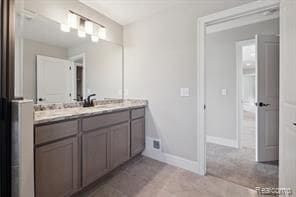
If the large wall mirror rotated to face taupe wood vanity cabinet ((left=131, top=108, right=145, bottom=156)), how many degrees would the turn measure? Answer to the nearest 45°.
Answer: approximately 45° to its left

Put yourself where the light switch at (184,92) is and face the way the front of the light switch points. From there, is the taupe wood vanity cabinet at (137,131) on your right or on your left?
on your right

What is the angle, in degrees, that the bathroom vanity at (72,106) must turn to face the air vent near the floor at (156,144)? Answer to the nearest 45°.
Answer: approximately 45° to its left

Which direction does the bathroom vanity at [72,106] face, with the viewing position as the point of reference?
facing the viewer and to the right of the viewer

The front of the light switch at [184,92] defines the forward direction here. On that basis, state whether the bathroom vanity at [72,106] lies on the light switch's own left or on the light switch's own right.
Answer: on the light switch's own right

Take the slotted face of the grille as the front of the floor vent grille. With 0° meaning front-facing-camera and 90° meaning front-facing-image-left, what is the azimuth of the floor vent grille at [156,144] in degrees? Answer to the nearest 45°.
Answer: approximately 45°

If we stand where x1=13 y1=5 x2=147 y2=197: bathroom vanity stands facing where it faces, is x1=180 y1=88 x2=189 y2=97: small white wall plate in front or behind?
in front

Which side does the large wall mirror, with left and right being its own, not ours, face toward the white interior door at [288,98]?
front

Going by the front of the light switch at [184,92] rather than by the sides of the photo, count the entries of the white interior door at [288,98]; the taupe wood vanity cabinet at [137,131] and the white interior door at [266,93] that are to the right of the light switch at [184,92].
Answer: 1
